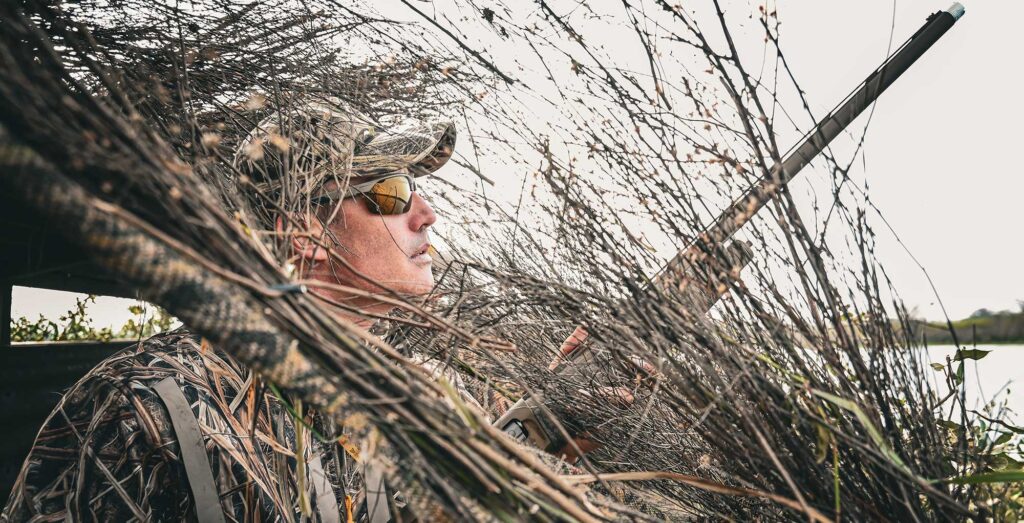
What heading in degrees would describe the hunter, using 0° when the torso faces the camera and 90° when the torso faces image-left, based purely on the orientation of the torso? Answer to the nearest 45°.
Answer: approximately 270°
